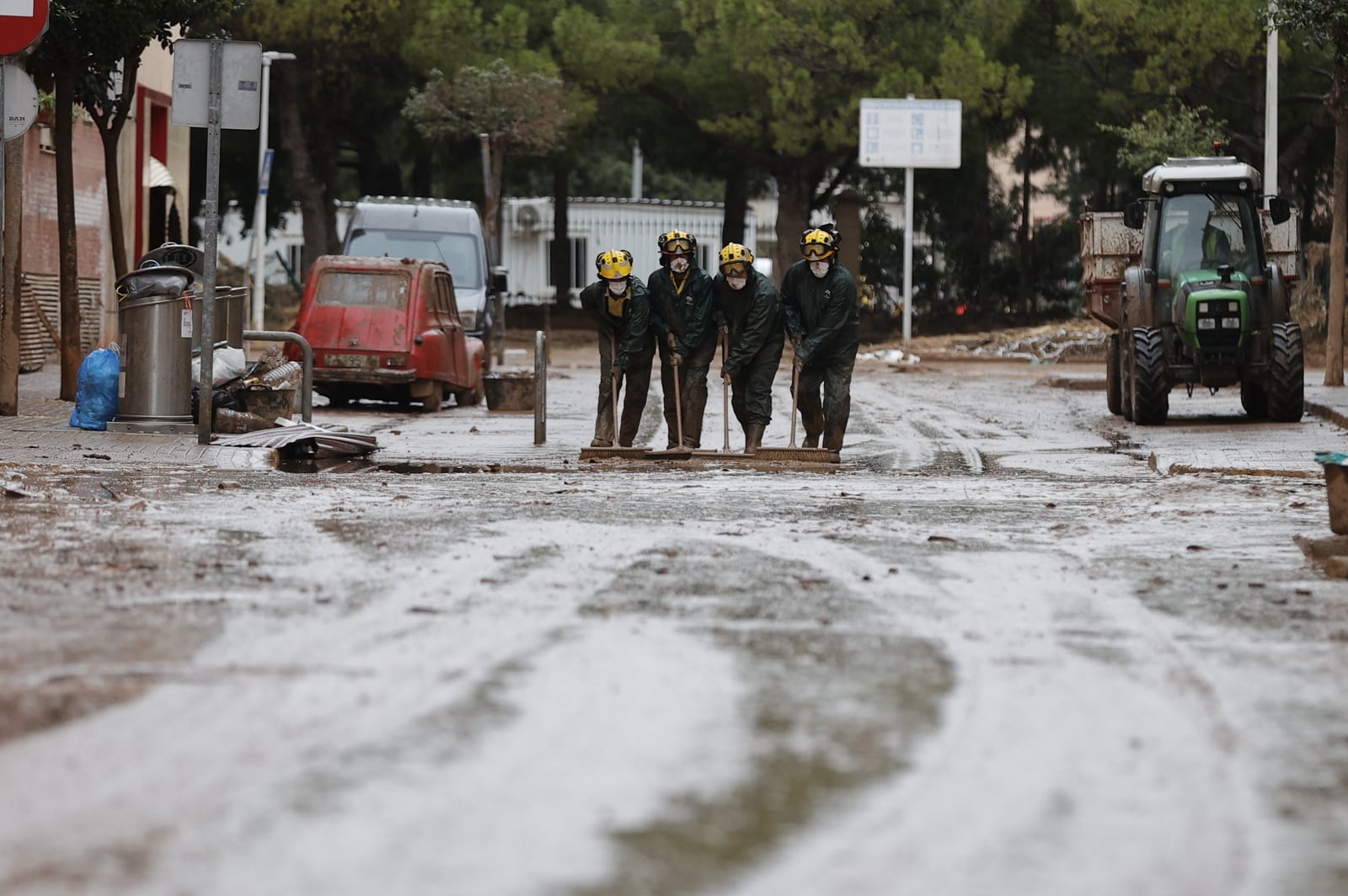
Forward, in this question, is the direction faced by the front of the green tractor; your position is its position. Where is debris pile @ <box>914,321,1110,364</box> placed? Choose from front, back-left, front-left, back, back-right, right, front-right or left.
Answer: back

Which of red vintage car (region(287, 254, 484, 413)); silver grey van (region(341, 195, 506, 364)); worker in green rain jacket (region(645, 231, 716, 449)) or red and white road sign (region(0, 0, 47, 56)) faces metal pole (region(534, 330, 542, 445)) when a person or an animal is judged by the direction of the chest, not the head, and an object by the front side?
the silver grey van

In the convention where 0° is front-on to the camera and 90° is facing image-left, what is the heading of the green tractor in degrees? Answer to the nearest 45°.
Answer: approximately 0°

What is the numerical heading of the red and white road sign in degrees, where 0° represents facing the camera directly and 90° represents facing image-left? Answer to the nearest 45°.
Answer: approximately 0°

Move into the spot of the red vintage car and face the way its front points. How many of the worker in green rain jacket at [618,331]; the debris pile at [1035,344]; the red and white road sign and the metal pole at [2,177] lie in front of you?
1

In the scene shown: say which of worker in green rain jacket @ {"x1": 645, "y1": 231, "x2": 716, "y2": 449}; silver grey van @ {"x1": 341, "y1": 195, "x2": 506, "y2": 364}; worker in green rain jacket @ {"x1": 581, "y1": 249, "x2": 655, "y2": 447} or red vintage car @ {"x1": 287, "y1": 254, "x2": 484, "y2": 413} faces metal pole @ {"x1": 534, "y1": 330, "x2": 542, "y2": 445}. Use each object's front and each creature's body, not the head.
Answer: the silver grey van

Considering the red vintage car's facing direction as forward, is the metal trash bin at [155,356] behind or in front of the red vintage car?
behind

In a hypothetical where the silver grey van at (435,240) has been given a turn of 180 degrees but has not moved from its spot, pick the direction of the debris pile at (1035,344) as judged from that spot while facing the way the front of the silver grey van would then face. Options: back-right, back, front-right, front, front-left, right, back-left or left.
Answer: front-right
